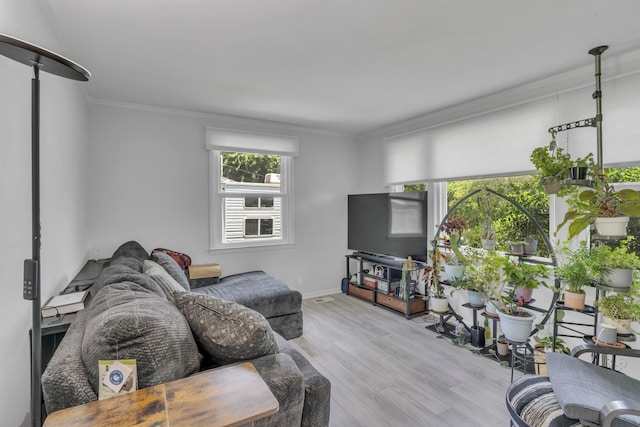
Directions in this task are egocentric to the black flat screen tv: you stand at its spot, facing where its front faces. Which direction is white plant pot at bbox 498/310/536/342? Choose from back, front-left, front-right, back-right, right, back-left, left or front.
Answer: left

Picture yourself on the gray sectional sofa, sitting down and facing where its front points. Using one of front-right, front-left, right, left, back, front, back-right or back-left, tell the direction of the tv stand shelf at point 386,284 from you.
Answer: front-left

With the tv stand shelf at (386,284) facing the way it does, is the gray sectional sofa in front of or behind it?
in front

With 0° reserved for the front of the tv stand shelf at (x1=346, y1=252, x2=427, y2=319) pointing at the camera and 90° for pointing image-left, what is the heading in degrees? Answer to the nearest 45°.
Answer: approximately 45°

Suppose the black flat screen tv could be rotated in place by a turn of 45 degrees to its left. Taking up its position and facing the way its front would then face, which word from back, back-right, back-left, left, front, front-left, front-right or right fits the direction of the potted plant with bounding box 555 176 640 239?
front-left

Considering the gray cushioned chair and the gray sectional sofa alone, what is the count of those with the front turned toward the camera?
0

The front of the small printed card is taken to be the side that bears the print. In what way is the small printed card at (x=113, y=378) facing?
toward the camera

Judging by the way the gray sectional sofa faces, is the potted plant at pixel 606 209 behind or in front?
in front

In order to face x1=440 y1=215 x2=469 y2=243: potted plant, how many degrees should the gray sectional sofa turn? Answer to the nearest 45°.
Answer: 0° — it already faces it

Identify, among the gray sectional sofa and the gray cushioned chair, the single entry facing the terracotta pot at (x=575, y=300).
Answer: the gray sectional sofa

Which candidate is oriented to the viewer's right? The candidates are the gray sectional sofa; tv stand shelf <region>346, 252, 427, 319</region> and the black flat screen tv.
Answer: the gray sectional sofa

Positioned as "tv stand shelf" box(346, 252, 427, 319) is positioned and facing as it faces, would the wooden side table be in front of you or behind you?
in front

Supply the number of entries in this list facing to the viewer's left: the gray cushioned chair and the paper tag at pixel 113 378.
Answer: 1

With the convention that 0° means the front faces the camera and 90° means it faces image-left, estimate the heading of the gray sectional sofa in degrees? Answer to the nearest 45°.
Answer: approximately 270°

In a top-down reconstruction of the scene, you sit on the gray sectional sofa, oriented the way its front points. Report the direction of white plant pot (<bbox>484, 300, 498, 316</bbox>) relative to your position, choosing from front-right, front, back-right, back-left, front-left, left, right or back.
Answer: front

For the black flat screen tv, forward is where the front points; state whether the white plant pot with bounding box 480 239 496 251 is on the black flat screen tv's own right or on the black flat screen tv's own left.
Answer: on the black flat screen tv's own left

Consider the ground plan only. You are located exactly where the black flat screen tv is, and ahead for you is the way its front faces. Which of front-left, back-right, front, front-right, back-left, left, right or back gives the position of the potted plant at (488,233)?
left
